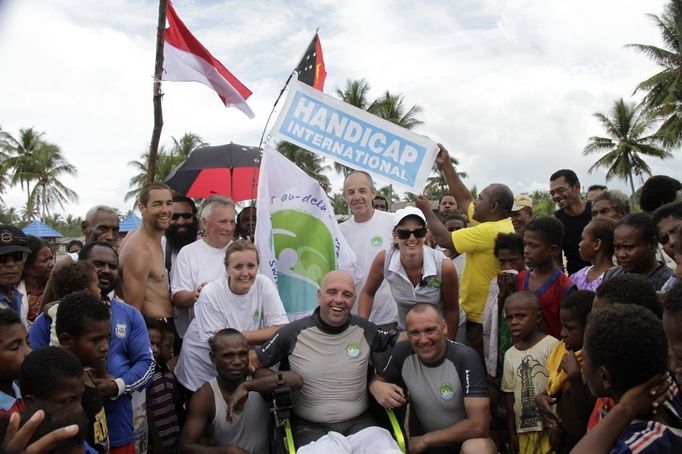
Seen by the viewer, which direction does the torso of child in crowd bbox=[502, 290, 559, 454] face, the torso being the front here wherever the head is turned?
toward the camera

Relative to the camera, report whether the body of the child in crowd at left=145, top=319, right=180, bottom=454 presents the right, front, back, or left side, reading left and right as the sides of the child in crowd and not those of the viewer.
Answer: front

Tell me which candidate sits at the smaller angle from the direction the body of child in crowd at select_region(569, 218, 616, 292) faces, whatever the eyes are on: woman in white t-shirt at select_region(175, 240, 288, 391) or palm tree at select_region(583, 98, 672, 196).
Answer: the woman in white t-shirt

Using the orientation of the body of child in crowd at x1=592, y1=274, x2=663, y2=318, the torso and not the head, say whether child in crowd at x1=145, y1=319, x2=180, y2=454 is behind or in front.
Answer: in front

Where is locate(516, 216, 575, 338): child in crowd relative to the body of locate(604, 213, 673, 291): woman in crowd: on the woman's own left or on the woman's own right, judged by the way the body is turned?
on the woman's own right

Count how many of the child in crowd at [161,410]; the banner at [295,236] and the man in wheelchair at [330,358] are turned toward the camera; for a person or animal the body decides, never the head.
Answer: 3

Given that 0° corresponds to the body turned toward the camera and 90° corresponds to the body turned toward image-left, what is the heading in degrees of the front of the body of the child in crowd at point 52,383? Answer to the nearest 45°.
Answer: approximately 315°

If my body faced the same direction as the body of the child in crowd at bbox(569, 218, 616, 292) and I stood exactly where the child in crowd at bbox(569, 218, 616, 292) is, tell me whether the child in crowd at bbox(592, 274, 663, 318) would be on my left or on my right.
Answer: on my left

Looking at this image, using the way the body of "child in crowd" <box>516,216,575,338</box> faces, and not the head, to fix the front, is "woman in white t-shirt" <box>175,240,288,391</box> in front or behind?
in front

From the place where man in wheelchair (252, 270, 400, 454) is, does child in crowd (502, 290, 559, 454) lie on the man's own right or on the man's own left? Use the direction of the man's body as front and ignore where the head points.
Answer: on the man's own left

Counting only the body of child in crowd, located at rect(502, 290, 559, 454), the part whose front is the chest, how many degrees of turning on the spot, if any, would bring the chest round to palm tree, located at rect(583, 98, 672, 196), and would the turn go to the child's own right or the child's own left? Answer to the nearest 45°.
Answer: approximately 180°

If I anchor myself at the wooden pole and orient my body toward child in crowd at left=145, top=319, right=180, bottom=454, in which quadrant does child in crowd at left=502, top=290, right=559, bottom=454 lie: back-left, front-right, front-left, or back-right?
front-left

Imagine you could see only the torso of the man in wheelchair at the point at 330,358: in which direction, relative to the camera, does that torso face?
toward the camera
